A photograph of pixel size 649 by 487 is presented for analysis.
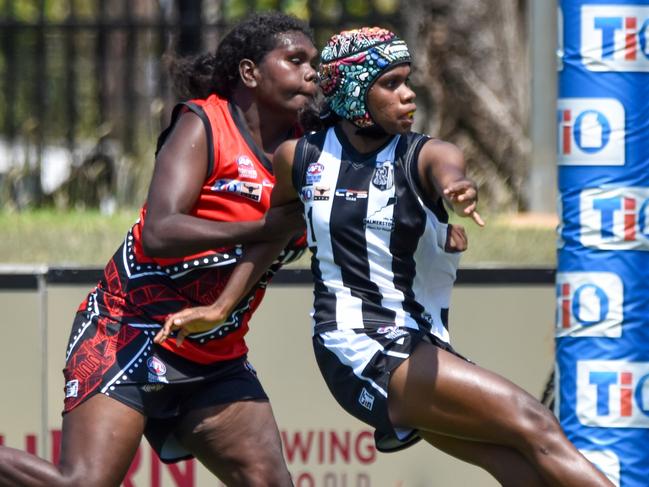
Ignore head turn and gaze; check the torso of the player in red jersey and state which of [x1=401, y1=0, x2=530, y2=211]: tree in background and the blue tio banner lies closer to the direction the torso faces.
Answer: the blue tio banner

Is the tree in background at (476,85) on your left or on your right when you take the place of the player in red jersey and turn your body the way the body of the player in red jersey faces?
on your left

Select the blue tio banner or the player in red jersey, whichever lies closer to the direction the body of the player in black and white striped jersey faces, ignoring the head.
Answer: the blue tio banner

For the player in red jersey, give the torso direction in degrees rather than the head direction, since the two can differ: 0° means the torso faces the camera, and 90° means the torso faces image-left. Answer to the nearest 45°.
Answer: approximately 315°

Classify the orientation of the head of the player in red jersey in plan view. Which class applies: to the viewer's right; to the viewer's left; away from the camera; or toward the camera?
to the viewer's right

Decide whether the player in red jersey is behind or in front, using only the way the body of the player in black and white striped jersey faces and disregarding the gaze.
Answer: behind

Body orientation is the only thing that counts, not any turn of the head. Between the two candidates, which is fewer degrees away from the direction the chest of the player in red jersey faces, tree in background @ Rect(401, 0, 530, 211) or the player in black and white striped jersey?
the player in black and white striped jersey

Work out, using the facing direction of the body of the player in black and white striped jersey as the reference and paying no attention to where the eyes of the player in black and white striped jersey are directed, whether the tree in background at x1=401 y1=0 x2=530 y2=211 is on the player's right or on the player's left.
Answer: on the player's left

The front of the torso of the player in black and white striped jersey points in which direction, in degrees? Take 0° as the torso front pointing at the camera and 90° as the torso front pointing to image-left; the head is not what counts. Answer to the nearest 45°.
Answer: approximately 315°

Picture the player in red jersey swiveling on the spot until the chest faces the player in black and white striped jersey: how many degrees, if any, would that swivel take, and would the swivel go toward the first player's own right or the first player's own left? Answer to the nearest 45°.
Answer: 0° — they already face them
